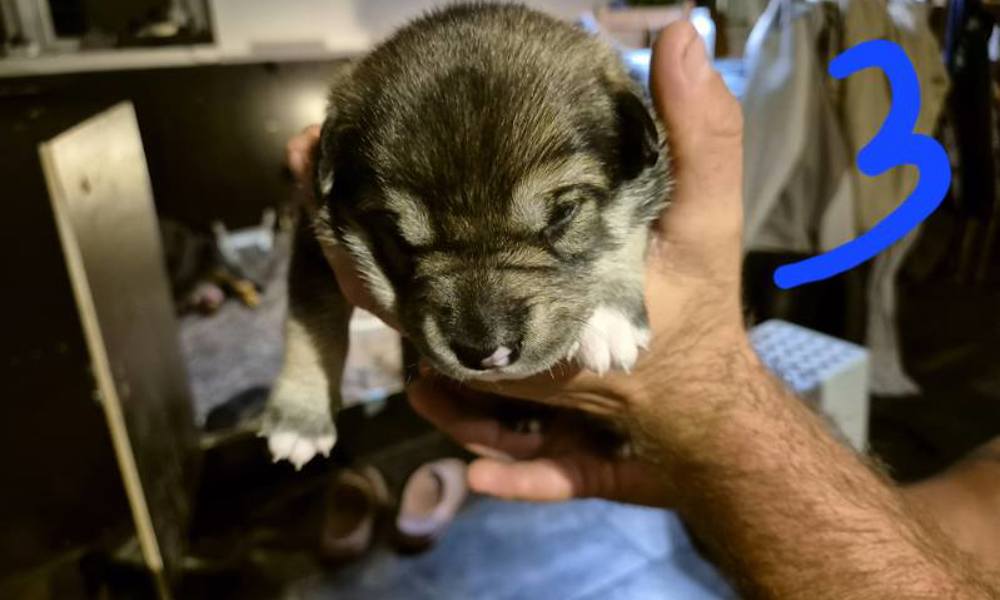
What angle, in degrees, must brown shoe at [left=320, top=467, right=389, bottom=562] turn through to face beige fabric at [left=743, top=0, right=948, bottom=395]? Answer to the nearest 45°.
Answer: approximately 45° to its right

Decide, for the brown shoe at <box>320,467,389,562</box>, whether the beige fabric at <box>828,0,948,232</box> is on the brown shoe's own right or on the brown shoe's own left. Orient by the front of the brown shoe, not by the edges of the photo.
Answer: on the brown shoe's own right

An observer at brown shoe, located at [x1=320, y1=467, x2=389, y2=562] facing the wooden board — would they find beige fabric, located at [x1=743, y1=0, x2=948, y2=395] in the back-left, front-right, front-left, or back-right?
back-right

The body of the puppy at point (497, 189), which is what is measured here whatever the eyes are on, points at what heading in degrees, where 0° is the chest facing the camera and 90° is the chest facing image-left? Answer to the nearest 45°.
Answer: approximately 0°

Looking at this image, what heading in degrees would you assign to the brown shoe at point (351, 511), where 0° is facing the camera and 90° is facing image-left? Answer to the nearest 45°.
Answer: approximately 180°

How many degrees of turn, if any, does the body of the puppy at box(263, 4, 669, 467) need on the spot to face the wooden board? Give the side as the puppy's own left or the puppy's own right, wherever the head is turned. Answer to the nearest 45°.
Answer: approximately 135° to the puppy's own right

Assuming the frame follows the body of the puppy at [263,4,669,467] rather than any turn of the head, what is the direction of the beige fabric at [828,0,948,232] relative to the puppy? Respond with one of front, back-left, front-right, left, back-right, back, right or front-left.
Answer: back-left
